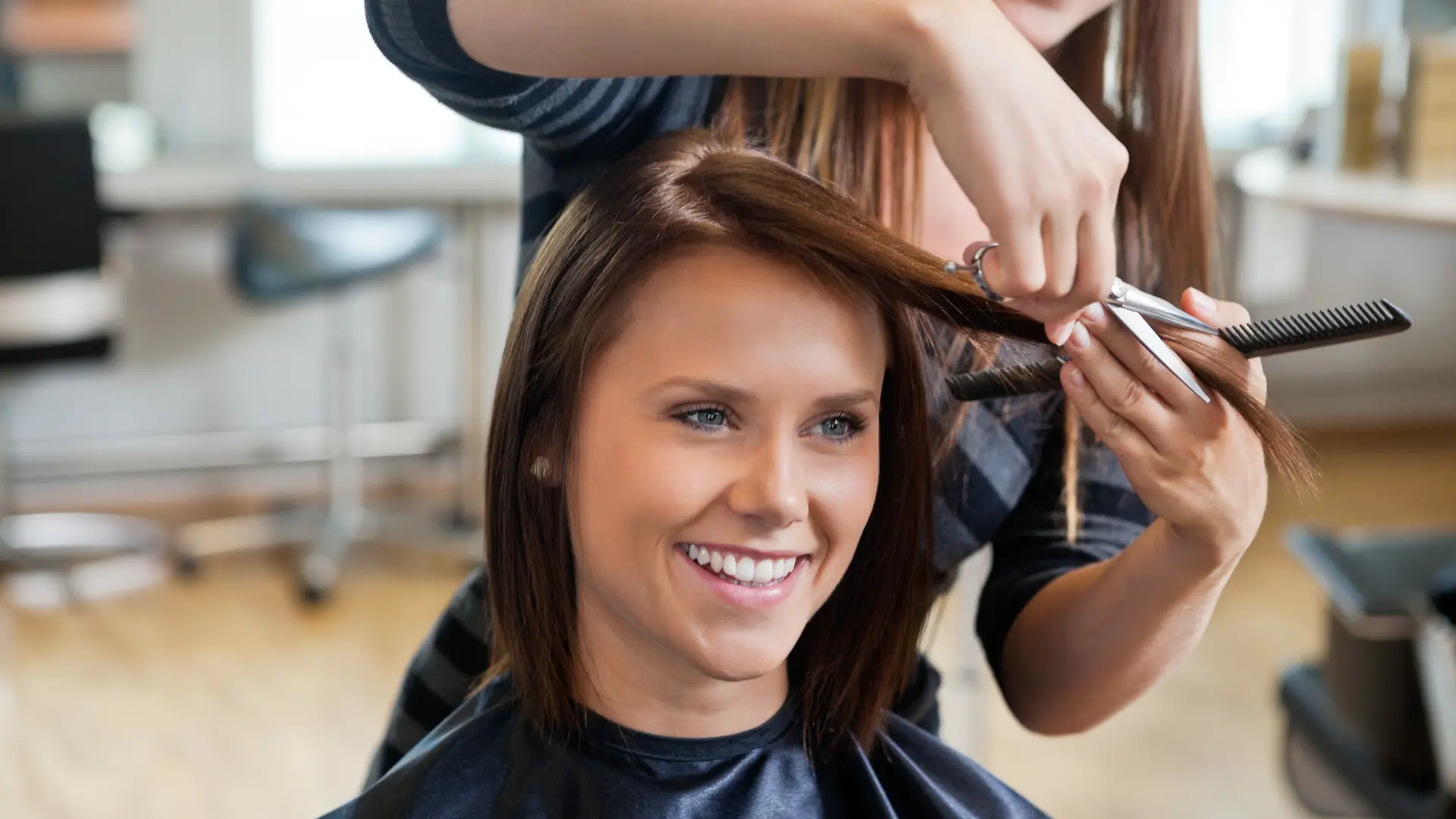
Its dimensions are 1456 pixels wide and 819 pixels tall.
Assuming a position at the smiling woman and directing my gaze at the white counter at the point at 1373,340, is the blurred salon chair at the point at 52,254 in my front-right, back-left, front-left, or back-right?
front-left

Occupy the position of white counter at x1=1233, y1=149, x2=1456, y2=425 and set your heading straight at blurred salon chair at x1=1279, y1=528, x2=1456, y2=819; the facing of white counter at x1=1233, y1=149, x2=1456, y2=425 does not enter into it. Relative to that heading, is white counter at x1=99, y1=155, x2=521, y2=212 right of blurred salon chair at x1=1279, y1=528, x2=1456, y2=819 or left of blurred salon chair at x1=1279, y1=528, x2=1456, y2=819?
right

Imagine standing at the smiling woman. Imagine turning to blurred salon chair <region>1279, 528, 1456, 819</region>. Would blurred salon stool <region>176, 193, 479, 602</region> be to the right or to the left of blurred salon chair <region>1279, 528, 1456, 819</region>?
left

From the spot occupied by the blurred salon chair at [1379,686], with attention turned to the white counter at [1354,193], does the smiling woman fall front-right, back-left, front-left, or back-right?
back-left
